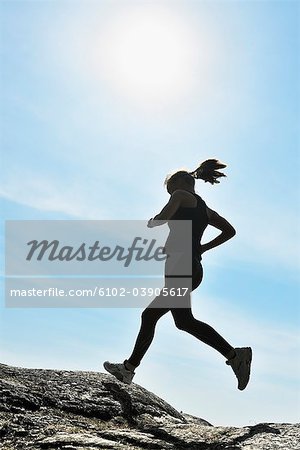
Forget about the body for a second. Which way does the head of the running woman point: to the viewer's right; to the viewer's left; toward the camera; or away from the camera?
to the viewer's left

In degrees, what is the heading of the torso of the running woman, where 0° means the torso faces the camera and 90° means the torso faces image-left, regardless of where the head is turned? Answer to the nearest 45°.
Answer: approximately 90°
